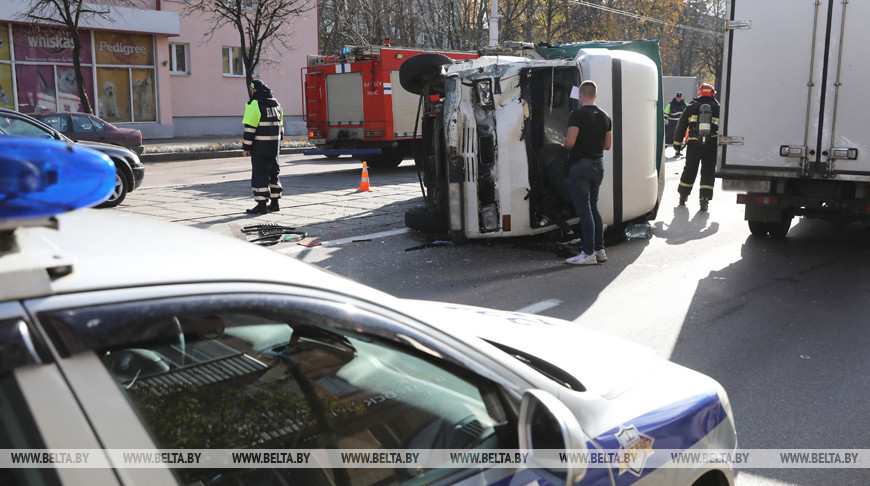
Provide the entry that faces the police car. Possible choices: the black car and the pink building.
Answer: the pink building

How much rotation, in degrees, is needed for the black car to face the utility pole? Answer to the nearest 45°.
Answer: approximately 45° to its left

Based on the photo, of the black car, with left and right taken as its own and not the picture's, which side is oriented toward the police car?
right

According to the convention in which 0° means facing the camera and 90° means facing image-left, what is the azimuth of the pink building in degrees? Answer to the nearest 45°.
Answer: approximately 0°

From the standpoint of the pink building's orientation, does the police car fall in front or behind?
in front

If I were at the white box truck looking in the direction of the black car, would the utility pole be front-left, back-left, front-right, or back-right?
front-right

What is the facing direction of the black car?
to the viewer's right

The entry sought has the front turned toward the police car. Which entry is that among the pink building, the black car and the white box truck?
the pink building

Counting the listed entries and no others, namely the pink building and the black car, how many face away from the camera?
0

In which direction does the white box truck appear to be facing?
away from the camera
